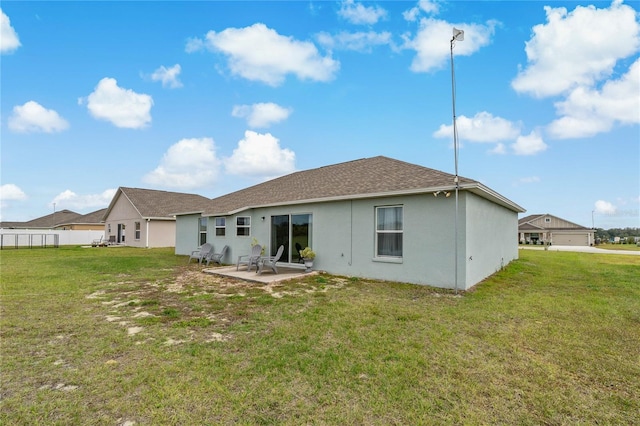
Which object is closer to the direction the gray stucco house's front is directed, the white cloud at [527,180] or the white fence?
the white cloud

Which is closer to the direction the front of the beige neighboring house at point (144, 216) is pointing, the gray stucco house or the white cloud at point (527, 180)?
the white cloud

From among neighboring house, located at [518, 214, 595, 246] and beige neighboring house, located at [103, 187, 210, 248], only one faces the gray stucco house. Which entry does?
the neighboring house

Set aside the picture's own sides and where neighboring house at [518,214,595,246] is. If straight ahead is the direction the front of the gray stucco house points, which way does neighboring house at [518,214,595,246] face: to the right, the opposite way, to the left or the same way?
the opposite way

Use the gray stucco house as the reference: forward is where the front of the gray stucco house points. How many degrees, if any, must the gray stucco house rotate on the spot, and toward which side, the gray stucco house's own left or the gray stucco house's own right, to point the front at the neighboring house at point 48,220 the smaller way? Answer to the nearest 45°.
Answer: approximately 90° to the gray stucco house's own left

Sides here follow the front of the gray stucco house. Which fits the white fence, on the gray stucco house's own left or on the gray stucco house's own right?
on the gray stucco house's own left

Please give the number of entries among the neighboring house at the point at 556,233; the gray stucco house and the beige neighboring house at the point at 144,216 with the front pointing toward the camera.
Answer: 1

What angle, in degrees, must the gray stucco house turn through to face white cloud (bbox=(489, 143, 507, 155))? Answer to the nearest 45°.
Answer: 0° — it already faces it

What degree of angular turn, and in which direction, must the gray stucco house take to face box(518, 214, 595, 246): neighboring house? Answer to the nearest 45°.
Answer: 0° — it already faces it

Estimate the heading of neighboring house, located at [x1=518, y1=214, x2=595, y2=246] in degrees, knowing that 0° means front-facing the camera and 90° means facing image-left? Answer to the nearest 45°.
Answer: approximately 0°

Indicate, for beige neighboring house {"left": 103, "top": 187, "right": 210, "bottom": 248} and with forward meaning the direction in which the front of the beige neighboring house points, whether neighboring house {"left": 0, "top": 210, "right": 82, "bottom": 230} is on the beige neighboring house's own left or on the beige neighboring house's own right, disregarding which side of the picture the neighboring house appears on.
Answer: on the beige neighboring house's own left

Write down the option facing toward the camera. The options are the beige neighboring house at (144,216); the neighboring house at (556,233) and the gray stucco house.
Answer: the neighboring house
